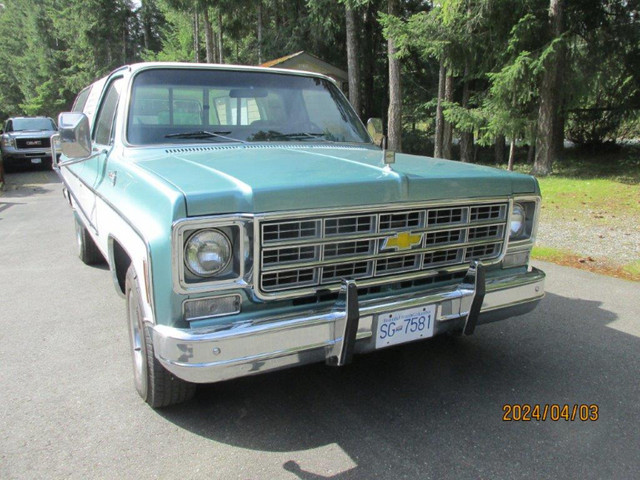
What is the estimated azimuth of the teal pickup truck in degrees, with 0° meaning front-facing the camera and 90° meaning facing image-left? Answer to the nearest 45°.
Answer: approximately 315°
